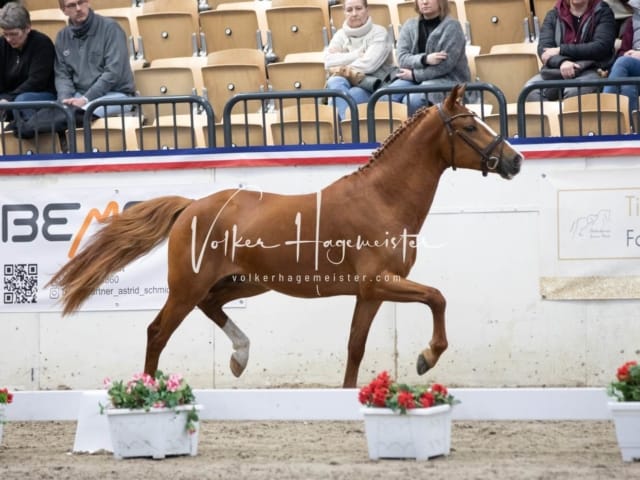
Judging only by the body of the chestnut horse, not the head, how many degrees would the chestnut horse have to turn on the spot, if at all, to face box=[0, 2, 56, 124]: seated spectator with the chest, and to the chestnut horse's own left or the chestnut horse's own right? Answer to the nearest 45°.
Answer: approximately 135° to the chestnut horse's own left

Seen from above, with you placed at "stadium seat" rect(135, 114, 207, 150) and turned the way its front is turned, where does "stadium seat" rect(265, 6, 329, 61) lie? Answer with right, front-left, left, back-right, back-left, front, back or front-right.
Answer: back-left

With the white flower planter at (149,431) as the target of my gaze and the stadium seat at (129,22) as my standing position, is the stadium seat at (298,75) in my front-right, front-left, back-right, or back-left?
front-left

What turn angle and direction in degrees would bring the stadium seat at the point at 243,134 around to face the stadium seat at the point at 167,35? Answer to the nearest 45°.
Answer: approximately 180°

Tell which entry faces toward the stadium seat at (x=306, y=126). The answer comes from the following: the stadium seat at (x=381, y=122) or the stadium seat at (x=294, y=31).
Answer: the stadium seat at (x=294, y=31)

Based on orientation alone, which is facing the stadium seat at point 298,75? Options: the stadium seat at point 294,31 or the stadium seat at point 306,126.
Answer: the stadium seat at point 294,31

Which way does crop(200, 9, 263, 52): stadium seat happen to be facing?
toward the camera

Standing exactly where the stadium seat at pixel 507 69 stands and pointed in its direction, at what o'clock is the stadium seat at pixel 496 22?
the stadium seat at pixel 496 22 is roughly at 6 o'clock from the stadium seat at pixel 507 69.

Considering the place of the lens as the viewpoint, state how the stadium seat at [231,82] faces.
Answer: facing the viewer

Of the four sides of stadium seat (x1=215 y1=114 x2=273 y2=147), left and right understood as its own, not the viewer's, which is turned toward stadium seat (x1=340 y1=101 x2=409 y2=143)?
left

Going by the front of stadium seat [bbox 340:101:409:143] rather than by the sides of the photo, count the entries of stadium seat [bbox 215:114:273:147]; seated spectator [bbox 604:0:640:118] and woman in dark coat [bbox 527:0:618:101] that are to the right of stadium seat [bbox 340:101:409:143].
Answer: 1

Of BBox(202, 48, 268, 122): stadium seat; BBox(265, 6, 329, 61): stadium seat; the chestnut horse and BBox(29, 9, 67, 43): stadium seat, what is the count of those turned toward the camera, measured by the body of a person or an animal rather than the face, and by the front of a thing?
3

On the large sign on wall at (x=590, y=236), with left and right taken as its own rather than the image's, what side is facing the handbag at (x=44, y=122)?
right

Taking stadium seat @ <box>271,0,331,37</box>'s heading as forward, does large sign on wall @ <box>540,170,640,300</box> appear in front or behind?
in front

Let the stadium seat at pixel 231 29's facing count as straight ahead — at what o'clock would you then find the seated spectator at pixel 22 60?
The seated spectator is roughly at 2 o'clock from the stadium seat.

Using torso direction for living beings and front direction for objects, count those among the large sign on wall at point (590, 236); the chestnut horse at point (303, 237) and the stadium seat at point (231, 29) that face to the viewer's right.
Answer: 1

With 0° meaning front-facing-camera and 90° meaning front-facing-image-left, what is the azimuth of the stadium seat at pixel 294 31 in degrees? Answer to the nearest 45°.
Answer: approximately 0°
